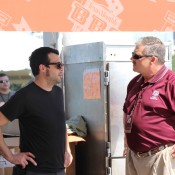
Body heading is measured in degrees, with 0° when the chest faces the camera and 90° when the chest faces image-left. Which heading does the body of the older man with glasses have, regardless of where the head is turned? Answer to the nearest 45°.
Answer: approximately 45°

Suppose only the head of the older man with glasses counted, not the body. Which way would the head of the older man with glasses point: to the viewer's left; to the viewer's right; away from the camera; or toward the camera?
to the viewer's left
